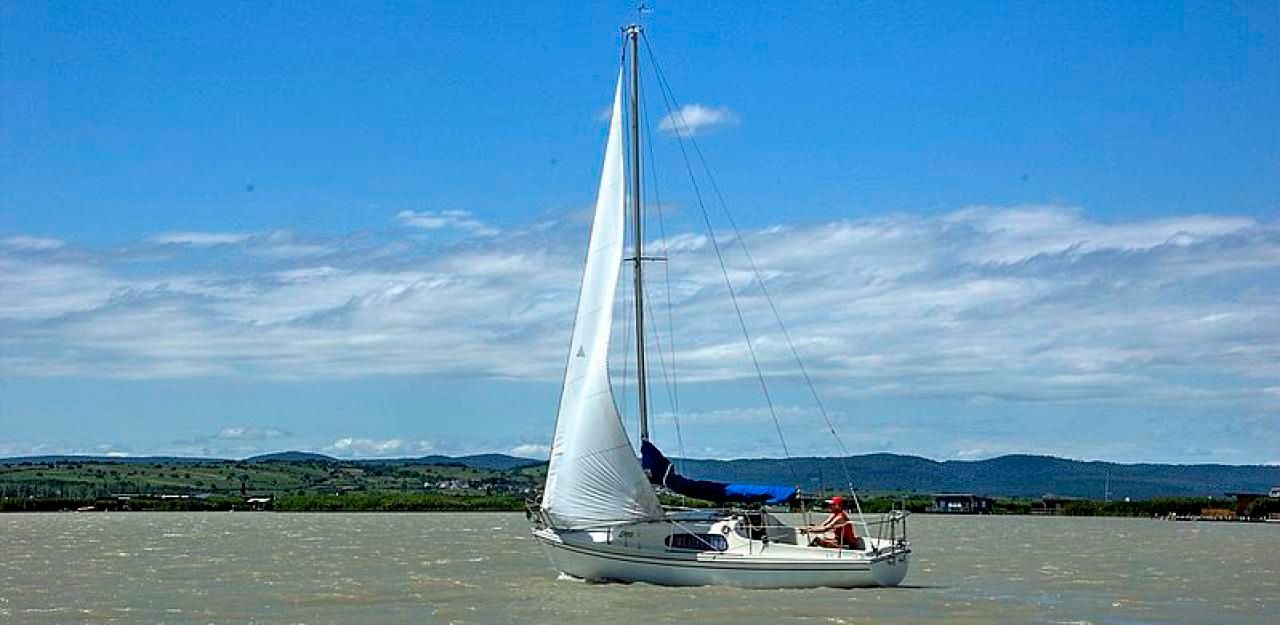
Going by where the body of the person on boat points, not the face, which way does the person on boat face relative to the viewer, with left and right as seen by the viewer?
facing to the left of the viewer

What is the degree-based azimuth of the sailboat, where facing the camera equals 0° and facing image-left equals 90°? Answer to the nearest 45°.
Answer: approximately 90°
